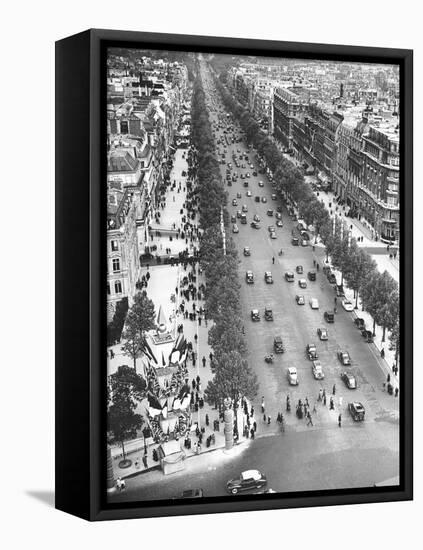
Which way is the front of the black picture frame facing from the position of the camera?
facing the viewer and to the right of the viewer
